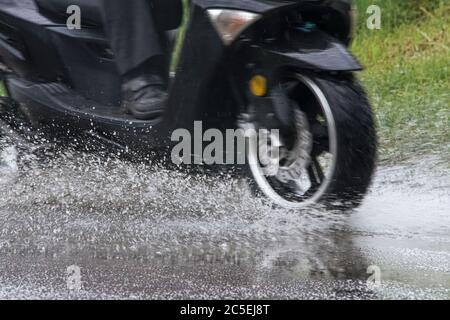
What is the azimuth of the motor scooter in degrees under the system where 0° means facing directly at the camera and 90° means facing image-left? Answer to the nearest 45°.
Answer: approximately 315°
